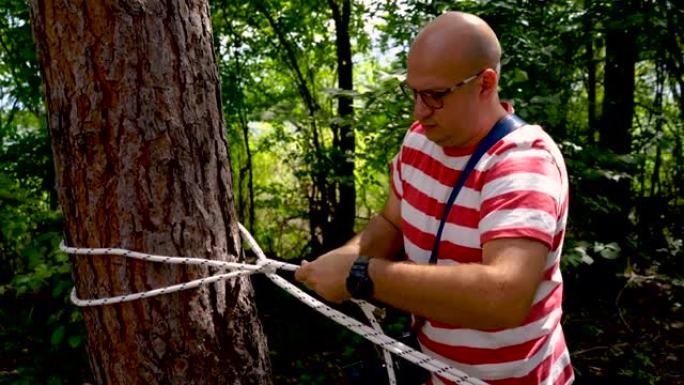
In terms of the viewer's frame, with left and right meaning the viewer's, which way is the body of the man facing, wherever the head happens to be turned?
facing the viewer and to the left of the viewer

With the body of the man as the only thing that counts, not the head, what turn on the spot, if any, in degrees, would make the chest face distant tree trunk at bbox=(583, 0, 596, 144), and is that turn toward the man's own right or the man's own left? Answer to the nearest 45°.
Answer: approximately 135° to the man's own right

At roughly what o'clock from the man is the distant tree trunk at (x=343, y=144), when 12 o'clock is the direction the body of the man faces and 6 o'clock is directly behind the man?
The distant tree trunk is roughly at 4 o'clock from the man.

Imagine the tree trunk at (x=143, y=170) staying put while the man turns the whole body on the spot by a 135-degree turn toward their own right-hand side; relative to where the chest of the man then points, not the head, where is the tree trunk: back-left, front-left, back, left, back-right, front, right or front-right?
left

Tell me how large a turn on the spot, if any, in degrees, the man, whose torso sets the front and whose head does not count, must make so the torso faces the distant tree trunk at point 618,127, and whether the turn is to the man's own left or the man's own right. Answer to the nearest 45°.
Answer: approximately 135° to the man's own right
